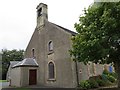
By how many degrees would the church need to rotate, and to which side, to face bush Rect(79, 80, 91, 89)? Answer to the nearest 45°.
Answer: approximately 90° to its left

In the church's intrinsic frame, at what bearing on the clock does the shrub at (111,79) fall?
The shrub is roughly at 8 o'clock from the church.

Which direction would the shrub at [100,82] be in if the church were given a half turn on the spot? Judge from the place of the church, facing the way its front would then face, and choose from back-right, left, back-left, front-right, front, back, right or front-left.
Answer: right

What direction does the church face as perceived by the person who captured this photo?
facing the viewer and to the left of the viewer
